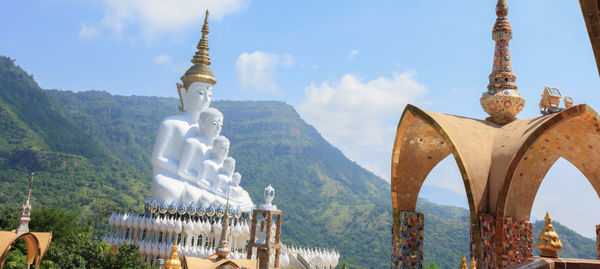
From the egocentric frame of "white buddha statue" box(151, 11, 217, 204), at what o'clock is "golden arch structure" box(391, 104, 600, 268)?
The golden arch structure is roughly at 1 o'clock from the white buddha statue.

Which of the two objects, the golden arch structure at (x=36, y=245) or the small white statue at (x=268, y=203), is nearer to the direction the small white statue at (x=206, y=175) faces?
the small white statue

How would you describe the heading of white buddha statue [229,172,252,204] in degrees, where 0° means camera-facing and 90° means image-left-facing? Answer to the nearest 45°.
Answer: approximately 315°

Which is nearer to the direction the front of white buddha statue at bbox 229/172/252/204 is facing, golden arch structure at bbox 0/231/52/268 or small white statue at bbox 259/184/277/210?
the small white statue

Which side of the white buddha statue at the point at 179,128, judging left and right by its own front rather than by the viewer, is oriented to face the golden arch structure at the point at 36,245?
right

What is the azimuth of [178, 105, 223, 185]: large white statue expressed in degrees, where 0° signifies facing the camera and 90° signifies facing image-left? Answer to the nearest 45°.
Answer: approximately 315°
